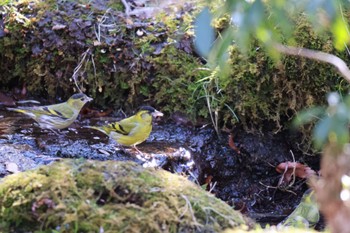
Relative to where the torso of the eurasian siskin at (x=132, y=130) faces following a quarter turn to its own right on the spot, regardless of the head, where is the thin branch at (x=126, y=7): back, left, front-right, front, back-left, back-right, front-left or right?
back

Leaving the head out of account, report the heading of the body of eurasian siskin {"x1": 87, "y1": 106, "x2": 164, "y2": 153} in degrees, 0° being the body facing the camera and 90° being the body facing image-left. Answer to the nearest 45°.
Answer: approximately 270°

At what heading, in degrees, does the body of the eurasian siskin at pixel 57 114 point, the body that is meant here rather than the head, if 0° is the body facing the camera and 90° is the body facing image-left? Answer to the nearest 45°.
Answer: approximately 270°

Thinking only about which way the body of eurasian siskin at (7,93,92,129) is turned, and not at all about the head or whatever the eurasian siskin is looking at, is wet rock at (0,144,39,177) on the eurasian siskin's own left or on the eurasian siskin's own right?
on the eurasian siskin's own right

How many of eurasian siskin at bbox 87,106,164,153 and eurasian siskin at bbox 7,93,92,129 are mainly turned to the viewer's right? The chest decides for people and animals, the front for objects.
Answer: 2

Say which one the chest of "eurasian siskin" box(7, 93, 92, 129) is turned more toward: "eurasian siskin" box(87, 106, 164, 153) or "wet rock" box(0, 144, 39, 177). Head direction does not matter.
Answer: the eurasian siskin

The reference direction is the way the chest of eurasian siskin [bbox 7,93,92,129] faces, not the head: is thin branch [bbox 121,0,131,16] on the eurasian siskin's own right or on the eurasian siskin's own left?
on the eurasian siskin's own left

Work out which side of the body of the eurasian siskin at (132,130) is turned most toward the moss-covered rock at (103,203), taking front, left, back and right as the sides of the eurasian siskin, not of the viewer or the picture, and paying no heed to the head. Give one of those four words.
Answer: right
